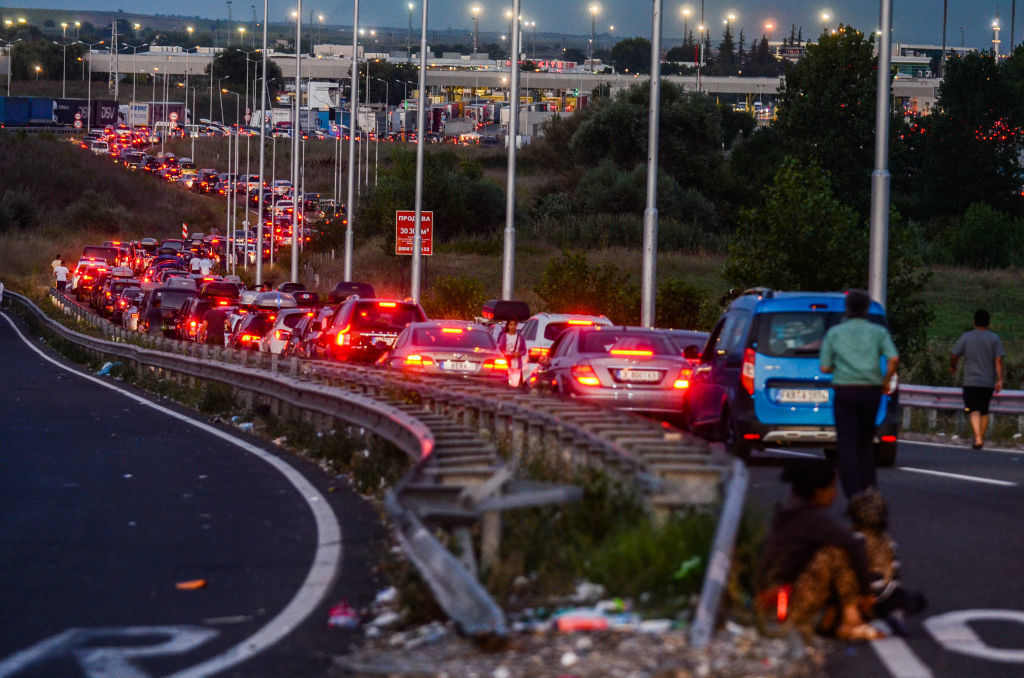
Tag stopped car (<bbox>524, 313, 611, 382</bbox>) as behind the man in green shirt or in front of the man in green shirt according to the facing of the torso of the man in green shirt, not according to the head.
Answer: in front

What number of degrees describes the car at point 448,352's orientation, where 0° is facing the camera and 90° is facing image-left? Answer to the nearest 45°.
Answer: approximately 135°

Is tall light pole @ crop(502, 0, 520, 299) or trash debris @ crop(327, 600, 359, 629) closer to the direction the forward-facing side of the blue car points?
the tall light pole

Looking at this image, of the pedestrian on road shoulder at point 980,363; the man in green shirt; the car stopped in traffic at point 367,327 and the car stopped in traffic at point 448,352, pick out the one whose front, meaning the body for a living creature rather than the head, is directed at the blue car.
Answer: the man in green shirt

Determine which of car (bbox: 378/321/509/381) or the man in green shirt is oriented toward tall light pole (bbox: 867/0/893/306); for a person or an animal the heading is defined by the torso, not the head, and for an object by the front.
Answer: the man in green shirt

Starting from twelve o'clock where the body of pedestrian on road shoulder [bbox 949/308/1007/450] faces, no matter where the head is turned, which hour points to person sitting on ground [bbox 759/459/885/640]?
The person sitting on ground is roughly at 6 o'clock from the pedestrian on road shoulder.

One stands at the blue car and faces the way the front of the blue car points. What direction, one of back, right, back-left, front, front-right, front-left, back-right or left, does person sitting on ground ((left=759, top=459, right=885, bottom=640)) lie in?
back-left

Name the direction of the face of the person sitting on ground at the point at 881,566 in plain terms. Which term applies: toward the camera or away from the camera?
away from the camera

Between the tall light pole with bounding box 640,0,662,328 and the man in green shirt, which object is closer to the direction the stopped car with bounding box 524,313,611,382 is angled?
the tall light pole

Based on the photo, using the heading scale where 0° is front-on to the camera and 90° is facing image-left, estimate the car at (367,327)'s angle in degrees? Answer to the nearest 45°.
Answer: approximately 135°

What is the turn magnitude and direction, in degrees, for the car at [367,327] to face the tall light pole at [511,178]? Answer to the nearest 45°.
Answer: approximately 45° to its right

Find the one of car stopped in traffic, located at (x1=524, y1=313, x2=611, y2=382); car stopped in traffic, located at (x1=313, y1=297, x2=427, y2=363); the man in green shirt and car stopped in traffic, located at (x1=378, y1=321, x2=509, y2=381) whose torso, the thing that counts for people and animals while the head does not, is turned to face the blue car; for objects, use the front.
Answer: the man in green shirt

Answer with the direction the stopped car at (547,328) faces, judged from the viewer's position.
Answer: facing away from the viewer and to the left of the viewer

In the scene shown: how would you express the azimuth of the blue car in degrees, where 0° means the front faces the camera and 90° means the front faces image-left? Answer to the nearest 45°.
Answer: approximately 135°

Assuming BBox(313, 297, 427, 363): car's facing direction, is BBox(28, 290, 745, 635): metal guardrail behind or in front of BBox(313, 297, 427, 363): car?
behind

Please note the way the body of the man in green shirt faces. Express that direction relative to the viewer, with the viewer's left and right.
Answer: facing away from the viewer
